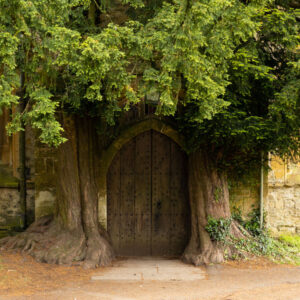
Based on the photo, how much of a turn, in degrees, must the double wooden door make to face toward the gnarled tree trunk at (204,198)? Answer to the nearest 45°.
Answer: approximately 45° to its left

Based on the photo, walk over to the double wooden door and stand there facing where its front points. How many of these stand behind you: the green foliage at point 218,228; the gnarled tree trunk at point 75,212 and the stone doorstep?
0

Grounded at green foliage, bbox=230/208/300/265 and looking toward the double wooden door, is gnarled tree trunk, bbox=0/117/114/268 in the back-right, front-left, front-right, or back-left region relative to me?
front-left

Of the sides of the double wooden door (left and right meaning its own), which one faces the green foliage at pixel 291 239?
left

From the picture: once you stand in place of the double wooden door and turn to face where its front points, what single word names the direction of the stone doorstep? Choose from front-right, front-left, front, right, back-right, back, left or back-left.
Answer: front

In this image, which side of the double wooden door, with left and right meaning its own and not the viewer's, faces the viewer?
front

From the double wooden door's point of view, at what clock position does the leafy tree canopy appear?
The leafy tree canopy is roughly at 12 o'clock from the double wooden door.

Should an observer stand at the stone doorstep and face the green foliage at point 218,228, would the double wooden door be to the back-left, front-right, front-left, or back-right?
front-left

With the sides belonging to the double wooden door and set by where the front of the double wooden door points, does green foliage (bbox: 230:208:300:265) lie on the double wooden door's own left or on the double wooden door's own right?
on the double wooden door's own left

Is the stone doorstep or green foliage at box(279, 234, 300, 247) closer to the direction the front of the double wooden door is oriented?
the stone doorstep

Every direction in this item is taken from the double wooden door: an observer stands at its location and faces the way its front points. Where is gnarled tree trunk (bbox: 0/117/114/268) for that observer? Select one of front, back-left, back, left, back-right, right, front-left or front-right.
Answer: front-right

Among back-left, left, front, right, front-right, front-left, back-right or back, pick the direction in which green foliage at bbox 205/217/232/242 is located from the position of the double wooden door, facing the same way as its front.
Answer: front-left
